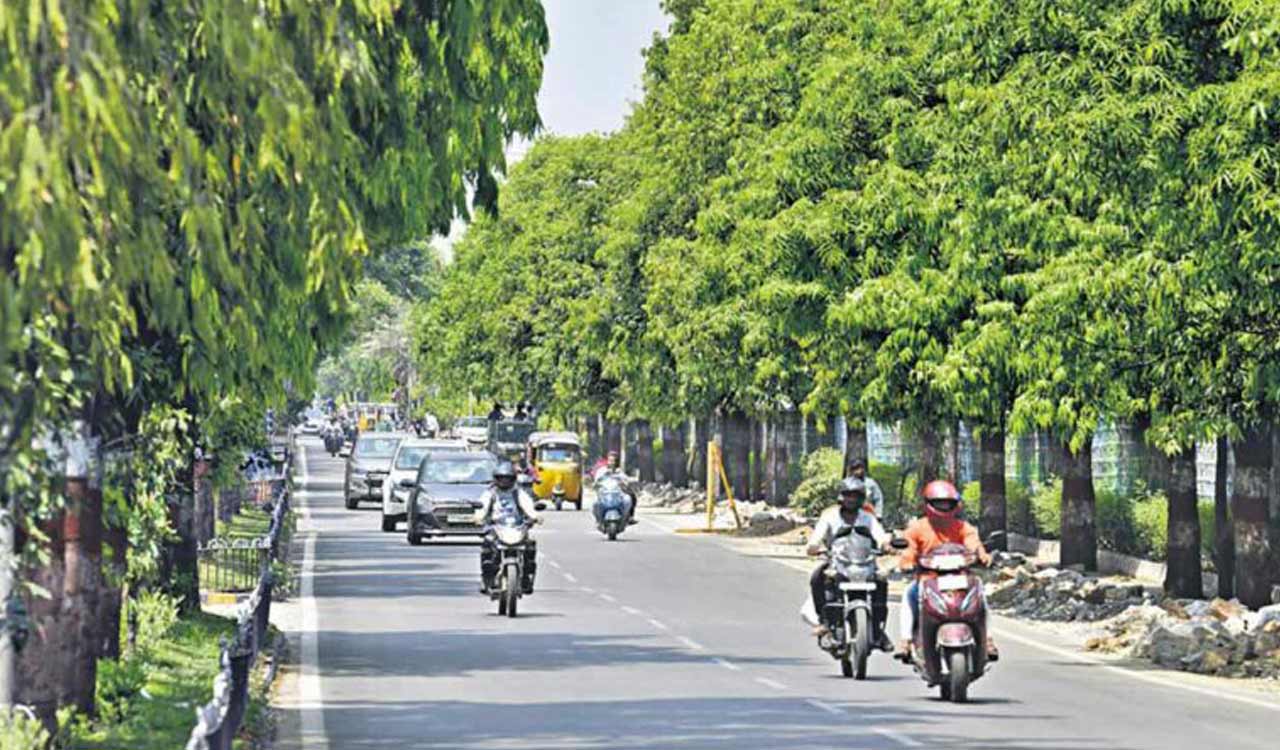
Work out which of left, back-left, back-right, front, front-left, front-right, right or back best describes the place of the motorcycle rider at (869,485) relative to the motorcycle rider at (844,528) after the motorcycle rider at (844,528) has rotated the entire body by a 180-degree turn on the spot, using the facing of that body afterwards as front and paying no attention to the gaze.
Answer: front

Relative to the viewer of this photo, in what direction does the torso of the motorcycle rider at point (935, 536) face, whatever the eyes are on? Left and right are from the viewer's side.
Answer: facing the viewer

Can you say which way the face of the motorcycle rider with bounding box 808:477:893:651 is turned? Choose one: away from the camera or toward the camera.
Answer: toward the camera

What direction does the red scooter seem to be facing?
toward the camera

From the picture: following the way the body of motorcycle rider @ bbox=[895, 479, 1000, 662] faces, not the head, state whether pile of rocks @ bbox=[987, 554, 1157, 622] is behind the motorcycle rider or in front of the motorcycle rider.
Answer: behind

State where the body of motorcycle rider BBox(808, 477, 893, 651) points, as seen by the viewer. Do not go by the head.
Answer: toward the camera

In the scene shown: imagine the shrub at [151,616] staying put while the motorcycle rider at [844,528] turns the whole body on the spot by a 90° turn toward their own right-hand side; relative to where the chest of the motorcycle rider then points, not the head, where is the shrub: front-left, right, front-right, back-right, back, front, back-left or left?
front
